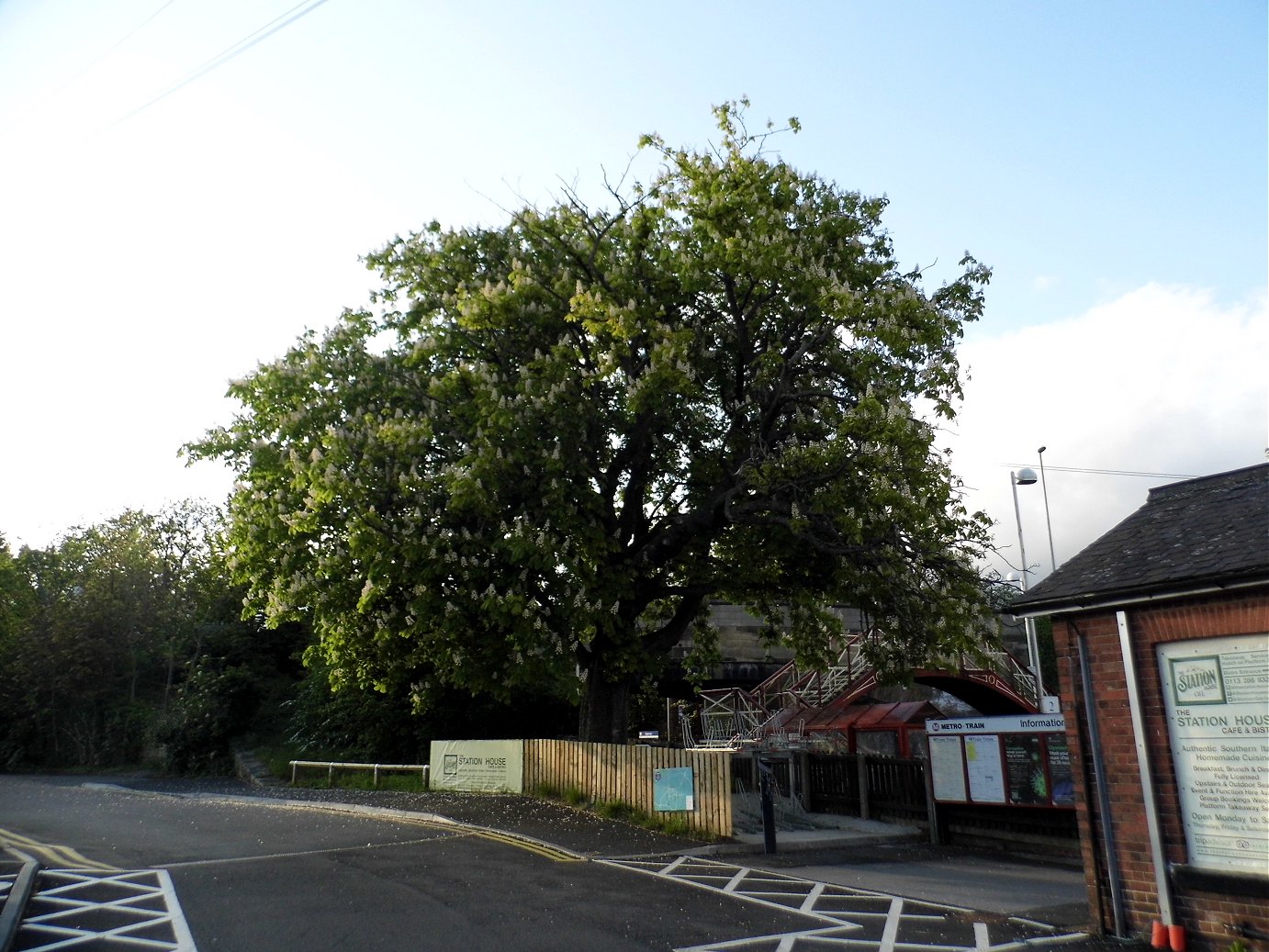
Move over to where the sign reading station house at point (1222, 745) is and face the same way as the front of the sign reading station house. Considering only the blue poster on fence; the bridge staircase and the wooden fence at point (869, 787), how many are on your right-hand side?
3

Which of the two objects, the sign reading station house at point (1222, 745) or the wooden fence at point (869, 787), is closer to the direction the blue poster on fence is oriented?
the sign reading station house

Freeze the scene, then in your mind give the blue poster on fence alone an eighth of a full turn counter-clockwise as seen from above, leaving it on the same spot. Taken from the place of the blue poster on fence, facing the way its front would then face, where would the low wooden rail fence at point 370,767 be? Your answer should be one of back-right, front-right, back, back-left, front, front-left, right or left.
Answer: back-right

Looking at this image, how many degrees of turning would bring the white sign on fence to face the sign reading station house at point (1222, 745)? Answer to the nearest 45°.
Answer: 0° — it already faces it

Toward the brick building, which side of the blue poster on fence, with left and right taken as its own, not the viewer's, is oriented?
left

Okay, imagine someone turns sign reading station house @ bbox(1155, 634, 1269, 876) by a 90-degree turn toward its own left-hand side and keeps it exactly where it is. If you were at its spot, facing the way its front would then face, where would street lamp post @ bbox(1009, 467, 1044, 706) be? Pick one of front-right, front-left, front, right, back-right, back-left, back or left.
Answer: back-left

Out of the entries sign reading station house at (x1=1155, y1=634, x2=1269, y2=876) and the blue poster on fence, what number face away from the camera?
0

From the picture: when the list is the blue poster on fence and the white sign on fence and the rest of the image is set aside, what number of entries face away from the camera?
0

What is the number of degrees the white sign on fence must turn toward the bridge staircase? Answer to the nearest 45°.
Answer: approximately 90° to its left

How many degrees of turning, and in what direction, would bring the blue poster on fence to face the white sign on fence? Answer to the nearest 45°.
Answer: approximately 90° to its right
